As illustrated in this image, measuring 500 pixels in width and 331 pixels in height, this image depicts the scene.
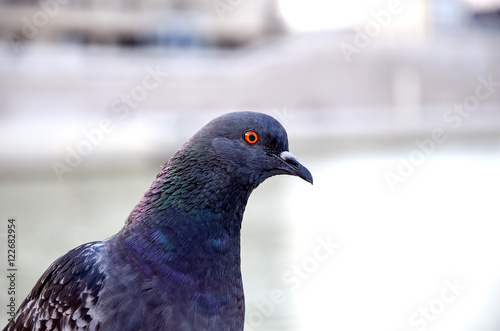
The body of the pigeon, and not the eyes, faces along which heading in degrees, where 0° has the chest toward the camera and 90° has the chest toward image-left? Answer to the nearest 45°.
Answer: approximately 270°
